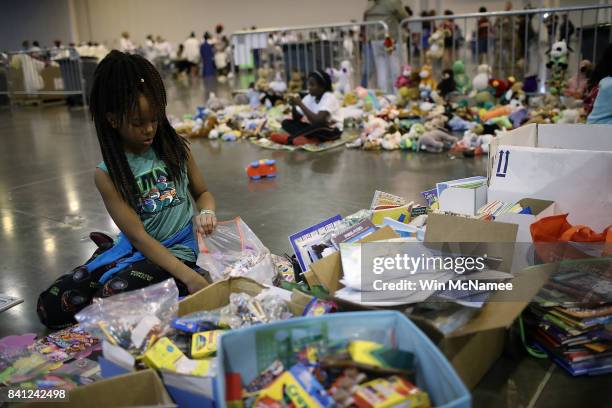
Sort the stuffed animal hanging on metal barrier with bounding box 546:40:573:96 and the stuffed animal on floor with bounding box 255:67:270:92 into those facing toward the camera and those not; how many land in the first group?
2

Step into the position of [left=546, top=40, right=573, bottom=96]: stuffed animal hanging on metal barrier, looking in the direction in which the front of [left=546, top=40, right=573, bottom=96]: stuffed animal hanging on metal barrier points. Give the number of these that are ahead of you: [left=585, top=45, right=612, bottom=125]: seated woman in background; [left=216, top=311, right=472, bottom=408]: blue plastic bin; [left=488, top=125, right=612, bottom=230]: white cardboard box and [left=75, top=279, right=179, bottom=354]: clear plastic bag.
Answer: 4

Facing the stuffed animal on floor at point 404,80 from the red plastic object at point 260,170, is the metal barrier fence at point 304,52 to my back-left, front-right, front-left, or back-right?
front-left

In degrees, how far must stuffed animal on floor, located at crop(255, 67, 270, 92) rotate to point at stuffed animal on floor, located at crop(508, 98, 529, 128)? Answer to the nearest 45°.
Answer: approximately 45° to its left

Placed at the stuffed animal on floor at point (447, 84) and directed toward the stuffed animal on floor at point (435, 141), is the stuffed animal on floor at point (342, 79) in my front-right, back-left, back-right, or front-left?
back-right

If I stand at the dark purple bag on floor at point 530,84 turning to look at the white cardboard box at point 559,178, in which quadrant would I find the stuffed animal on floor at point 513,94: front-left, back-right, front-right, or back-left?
front-right

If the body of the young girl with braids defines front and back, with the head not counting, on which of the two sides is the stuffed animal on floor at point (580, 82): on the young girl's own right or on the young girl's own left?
on the young girl's own left

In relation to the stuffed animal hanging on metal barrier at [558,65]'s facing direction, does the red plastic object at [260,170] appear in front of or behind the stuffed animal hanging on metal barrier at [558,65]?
in front

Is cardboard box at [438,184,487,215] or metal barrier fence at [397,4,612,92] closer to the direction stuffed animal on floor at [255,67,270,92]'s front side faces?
the cardboard box

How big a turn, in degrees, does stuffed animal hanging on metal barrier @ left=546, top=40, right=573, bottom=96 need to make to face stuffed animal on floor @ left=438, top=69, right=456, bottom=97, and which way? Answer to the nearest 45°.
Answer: approximately 90° to its right

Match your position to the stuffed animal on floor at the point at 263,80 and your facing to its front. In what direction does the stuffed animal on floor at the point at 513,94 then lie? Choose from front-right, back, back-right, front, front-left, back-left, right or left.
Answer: front-left

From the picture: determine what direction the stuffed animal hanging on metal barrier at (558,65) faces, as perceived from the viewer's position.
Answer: facing the viewer

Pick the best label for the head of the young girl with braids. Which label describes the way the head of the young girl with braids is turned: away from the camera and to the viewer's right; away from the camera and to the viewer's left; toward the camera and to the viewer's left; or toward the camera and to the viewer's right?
toward the camera and to the viewer's right

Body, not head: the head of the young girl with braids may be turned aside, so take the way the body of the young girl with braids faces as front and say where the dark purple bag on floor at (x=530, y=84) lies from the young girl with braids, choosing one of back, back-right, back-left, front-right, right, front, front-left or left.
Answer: left

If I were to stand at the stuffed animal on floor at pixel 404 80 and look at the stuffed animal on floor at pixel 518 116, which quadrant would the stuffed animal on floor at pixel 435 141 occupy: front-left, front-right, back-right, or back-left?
front-right

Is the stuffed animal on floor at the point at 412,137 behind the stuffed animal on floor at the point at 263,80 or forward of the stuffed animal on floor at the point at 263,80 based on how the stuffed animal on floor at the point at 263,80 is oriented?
forward
